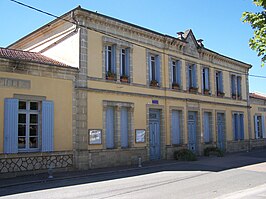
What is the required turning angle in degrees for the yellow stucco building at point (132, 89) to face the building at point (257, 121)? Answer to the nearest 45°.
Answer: approximately 90° to its left

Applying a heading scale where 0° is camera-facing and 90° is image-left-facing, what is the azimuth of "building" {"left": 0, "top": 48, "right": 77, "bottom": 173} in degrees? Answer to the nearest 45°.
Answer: approximately 315°

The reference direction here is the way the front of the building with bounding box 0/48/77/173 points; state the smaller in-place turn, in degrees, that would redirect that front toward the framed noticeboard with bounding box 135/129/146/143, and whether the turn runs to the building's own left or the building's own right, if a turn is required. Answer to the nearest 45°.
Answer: approximately 90° to the building's own left

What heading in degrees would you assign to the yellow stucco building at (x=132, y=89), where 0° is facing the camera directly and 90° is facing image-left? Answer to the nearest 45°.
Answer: approximately 315°

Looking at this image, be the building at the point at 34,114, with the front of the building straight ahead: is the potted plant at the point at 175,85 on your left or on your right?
on your left

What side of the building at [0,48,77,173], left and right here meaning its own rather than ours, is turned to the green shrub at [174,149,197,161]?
left

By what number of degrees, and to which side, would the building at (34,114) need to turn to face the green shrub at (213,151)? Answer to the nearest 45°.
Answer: approximately 90° to its left

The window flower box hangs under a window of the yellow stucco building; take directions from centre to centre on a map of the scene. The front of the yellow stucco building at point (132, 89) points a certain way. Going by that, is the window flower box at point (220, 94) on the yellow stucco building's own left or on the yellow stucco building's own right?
on the yellow stucco building's own left

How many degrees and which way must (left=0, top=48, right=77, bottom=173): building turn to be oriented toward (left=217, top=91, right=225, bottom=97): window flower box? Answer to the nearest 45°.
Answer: approximately 90° to its left
